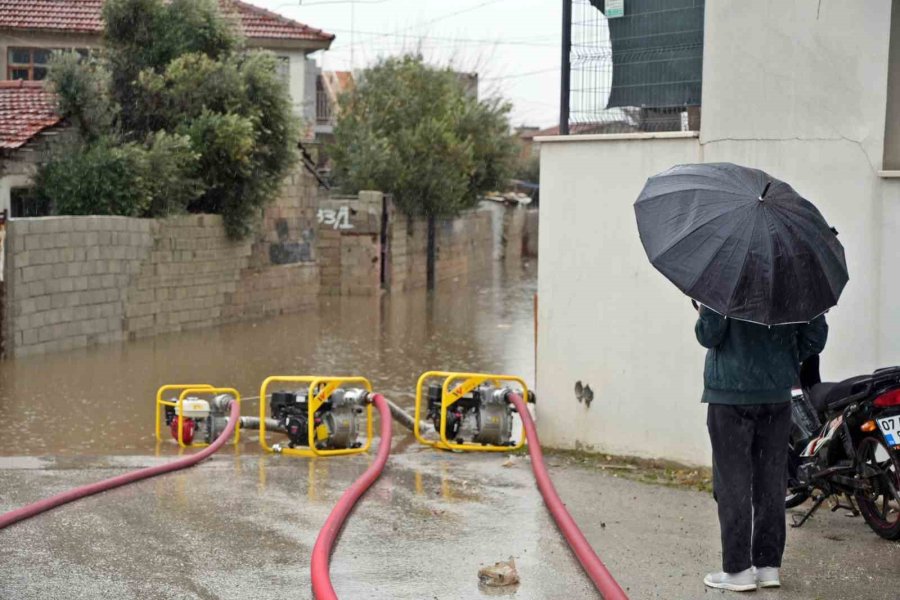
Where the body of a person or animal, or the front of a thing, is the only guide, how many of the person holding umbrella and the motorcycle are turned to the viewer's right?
0

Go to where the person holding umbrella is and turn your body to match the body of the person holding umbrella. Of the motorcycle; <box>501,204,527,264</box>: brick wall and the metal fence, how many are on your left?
0

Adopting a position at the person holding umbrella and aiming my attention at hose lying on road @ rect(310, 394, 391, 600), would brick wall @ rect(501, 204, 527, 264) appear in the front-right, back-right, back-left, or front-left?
front-right

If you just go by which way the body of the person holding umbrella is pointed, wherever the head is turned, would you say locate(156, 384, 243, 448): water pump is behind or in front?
in front

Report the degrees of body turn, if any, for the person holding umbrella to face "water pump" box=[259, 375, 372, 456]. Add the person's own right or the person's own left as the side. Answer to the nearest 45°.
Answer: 0° — they already face it

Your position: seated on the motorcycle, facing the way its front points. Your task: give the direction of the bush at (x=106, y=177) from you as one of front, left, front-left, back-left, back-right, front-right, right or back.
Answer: front

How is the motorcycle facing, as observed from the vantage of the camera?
facing away from the viewer and to the left of the viewer

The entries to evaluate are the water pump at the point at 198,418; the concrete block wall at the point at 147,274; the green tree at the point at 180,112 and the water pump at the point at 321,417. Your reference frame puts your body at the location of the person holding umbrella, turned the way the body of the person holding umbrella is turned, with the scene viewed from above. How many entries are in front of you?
4

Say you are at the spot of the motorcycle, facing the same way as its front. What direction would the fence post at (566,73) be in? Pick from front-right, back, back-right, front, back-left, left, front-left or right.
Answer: front

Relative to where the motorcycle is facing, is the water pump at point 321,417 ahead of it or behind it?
ahead

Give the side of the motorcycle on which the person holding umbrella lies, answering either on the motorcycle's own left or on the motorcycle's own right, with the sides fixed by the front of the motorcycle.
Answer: on the motorcycle's own left

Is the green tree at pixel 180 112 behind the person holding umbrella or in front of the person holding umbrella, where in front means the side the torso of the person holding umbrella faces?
in front

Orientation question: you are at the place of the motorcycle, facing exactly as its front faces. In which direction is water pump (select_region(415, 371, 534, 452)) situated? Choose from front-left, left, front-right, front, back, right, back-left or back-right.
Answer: front

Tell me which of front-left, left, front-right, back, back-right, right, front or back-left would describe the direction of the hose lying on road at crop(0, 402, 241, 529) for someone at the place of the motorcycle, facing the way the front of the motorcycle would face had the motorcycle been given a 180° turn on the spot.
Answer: back-right

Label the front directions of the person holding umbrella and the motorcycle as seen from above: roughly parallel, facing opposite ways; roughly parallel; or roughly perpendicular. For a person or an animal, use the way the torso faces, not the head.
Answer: roughly parallel

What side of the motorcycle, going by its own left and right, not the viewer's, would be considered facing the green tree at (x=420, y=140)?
front
